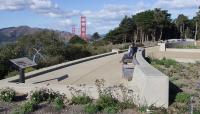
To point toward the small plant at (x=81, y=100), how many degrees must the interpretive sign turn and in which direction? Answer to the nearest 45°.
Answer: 0° — it already faces it

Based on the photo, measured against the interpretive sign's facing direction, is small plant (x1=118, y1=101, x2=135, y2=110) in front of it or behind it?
in front

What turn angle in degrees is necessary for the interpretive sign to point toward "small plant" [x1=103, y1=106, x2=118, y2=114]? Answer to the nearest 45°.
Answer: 0° — it already faces it

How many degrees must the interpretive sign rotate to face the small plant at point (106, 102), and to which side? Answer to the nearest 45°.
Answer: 0° — it already faces it

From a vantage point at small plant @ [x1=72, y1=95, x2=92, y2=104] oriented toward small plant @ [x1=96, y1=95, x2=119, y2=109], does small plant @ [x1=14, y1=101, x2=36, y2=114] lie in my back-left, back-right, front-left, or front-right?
back-right

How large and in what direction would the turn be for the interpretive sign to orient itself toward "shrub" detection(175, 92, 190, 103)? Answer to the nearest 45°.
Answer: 0° — it already faces it

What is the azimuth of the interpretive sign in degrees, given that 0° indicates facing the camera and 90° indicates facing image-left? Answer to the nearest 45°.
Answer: approximately 315°

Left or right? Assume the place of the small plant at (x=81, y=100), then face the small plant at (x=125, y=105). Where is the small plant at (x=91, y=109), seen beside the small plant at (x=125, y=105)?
right

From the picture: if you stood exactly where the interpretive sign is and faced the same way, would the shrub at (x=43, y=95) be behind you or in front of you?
in front

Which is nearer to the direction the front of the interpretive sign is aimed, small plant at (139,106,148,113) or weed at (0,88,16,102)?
the small plant

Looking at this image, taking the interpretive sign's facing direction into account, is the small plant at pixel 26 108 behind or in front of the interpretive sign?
in front
